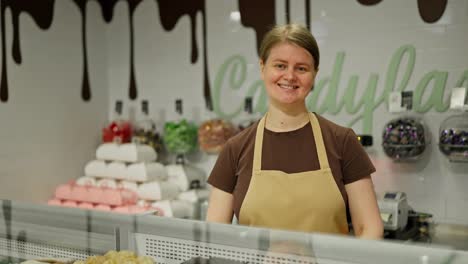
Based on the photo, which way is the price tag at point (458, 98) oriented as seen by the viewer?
toward the camera

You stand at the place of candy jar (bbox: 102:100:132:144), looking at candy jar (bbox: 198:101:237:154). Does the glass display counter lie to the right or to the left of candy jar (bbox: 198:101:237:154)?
right

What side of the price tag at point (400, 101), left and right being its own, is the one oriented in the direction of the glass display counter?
front

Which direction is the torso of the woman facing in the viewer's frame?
toward the camera

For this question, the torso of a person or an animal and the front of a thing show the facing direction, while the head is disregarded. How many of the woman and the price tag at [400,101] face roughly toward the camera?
2

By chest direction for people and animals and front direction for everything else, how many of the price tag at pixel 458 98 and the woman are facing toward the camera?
2

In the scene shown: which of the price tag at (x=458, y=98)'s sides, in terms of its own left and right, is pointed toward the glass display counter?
front

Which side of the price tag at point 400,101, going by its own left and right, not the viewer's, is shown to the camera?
front

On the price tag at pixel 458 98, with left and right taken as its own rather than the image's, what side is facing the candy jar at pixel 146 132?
right

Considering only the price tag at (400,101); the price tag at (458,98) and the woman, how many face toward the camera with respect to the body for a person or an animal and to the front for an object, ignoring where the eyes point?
3

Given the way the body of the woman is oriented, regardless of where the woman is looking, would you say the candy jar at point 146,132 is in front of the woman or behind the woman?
behind
